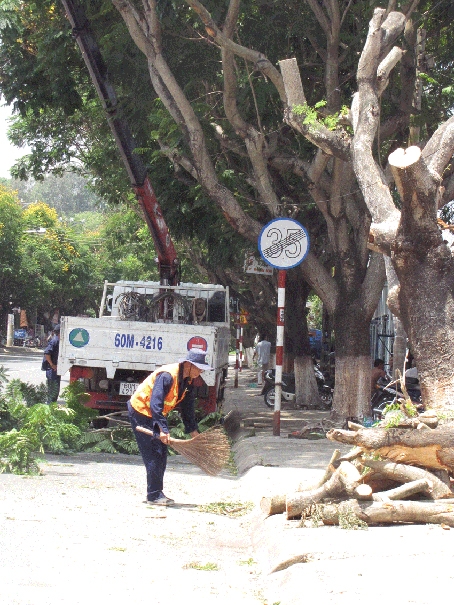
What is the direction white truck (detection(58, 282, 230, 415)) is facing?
away from the camera

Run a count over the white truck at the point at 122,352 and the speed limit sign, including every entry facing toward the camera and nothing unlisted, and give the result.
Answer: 1

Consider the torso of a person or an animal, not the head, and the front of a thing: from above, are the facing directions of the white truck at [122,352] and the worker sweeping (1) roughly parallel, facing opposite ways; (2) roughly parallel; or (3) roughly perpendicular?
roughly perpendicular

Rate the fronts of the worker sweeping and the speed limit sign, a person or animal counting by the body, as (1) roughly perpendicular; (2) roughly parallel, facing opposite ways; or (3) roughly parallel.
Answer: roughly perpendicular

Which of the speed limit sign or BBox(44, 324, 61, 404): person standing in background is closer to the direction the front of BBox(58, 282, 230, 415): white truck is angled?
the person standing in background

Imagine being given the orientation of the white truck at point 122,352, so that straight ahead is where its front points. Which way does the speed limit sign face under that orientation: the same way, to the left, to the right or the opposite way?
the opposite way

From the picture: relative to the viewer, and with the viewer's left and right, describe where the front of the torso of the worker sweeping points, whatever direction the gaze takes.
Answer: facing to the right of the viewer

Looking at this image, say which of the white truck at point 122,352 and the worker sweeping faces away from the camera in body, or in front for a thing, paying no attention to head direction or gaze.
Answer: the white truck

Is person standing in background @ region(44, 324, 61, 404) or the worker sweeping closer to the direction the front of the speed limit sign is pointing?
the worker sweeping

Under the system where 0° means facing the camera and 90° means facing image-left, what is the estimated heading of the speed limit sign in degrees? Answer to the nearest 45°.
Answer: approximately 0°

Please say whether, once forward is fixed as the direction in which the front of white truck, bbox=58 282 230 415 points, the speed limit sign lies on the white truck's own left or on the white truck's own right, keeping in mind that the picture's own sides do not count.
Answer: on the white truck's own right
